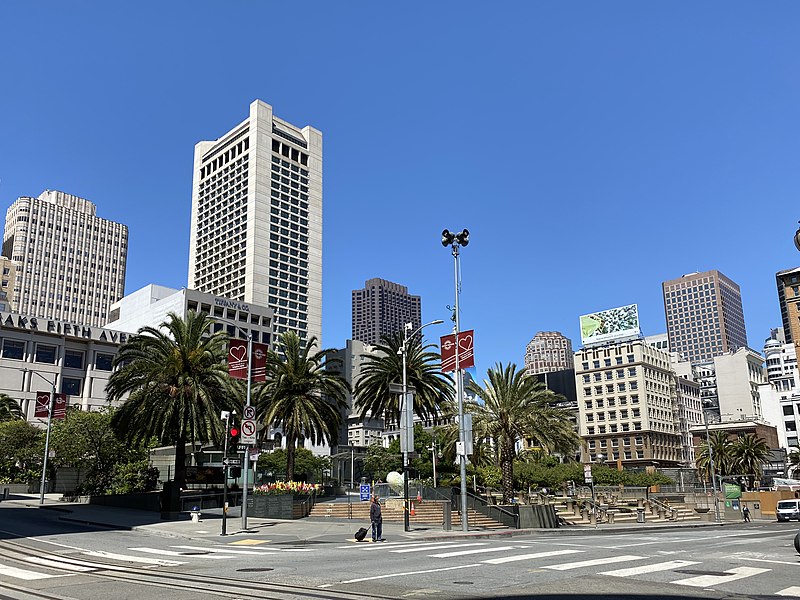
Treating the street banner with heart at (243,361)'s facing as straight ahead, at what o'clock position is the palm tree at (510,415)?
The palm tree is roughly at 8 o'clock from the street banner with heart.

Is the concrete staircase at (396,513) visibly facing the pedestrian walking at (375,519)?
yes

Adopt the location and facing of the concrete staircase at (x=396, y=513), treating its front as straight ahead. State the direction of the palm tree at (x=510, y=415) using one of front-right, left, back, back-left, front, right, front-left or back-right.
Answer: back-left

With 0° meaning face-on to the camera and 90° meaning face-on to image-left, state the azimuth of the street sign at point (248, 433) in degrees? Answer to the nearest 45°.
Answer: approximately 0°

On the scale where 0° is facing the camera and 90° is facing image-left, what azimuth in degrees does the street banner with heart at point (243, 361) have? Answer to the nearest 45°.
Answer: approximately 0°
